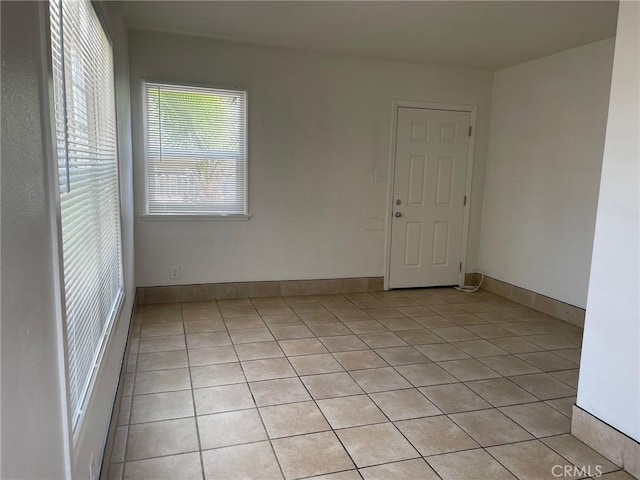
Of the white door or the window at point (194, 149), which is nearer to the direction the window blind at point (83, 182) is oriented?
the white door

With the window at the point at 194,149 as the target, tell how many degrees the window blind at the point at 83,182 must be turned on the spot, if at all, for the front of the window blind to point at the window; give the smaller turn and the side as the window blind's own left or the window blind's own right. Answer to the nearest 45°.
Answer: approximately 90° to the window blind's own left

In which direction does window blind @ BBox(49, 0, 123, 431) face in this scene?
to the viewer's right

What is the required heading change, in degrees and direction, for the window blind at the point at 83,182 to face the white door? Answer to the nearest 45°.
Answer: approximately 45° to its left
